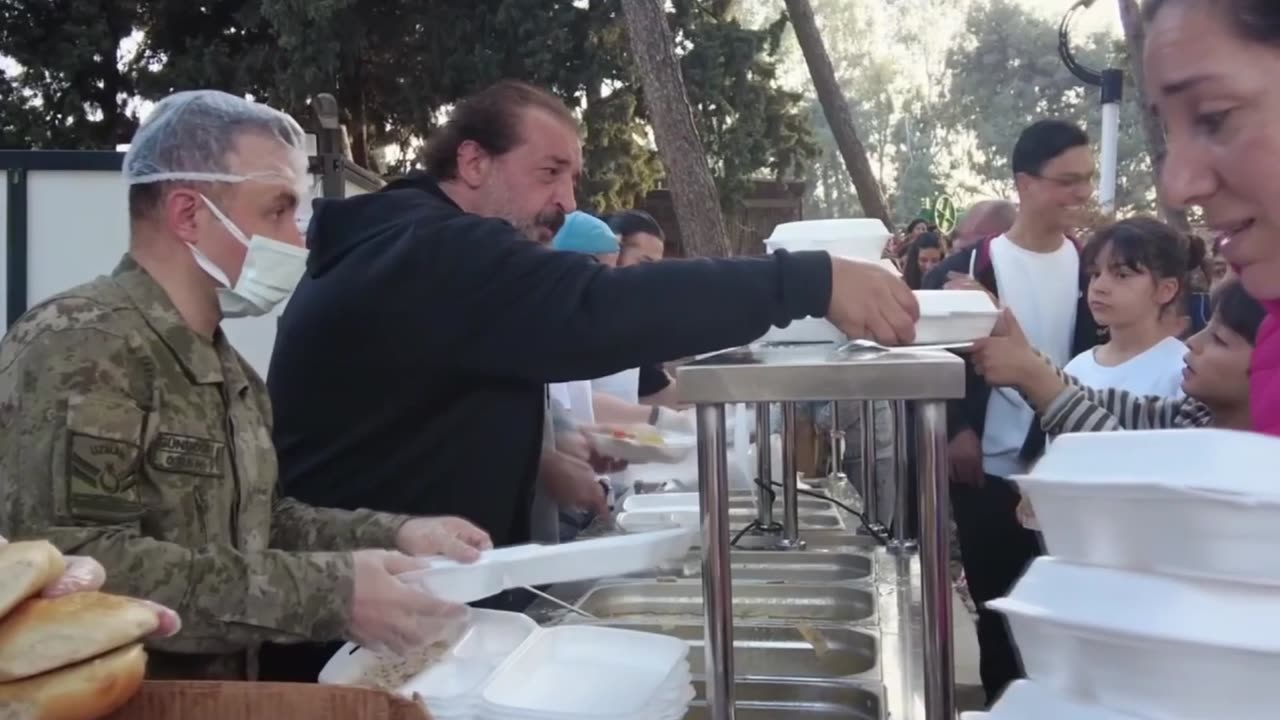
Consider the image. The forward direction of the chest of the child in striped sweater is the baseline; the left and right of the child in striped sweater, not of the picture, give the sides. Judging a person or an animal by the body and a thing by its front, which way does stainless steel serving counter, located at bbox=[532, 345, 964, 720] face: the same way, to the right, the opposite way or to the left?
the opposite way

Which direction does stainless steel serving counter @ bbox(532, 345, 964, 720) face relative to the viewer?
to the viewer's right

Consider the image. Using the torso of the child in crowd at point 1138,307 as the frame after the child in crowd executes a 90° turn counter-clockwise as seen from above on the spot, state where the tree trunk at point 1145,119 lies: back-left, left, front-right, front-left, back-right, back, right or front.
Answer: back-left

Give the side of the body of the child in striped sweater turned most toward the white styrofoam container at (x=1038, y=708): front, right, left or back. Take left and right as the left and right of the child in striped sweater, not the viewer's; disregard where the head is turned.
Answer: left

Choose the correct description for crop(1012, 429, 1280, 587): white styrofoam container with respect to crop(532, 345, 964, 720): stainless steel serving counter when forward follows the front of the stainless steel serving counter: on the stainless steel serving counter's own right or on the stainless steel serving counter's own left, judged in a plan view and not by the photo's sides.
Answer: on the stainless steel serving counter's own right

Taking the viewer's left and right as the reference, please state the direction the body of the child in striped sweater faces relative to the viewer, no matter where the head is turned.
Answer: facing to the left of the viewer

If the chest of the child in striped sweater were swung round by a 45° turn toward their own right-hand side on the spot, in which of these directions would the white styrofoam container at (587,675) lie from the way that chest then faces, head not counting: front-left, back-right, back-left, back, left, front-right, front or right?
left

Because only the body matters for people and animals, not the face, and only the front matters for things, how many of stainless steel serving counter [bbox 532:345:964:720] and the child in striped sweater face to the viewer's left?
1

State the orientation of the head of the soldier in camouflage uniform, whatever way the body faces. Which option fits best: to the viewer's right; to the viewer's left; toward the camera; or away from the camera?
to the viewer's right

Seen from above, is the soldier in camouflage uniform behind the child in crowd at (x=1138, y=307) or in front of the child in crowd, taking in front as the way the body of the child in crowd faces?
in front

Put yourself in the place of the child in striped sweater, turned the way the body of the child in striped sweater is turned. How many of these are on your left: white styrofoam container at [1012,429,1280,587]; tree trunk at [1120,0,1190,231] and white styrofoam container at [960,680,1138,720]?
2

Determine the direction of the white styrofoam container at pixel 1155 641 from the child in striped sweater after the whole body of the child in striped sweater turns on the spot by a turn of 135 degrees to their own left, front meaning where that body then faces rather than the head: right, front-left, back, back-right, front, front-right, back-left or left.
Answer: front-right

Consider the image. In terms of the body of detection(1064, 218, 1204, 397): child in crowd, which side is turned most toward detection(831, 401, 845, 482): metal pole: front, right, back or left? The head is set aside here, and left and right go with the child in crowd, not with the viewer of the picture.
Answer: right
